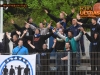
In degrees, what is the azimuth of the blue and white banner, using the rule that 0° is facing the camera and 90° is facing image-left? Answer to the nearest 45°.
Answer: approximately 0°
